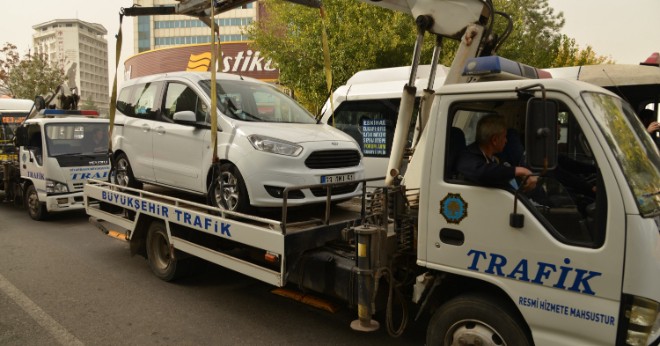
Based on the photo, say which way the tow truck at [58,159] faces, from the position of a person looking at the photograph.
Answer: facing the viewer and to the right of the viewer

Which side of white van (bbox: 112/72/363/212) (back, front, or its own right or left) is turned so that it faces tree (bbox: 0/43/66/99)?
back

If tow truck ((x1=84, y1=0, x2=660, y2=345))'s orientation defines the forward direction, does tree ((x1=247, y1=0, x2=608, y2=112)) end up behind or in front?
behind

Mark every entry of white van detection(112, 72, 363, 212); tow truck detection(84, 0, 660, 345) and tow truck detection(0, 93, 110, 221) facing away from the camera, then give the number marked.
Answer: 0

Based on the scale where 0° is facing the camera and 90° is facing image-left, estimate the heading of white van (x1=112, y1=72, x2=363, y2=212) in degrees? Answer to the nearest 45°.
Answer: approximately 315°

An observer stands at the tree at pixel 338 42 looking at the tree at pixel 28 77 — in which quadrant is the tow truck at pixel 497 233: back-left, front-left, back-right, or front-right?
back-left

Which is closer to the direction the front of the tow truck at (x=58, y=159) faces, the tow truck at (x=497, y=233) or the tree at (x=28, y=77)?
the tow truck

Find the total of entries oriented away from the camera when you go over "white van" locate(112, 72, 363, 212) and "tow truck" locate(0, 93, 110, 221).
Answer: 0

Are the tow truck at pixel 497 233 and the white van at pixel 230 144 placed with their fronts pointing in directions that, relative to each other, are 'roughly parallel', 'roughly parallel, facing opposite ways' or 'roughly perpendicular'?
roughly parallel

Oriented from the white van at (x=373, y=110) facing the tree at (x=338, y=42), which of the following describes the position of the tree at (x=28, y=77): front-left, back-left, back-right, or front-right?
front-left

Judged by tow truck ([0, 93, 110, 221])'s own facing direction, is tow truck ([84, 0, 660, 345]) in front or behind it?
in front

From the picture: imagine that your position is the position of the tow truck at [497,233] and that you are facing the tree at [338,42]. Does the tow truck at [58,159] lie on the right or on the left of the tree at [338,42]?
left

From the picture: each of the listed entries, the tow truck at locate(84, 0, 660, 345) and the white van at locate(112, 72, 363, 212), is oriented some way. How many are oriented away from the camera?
0

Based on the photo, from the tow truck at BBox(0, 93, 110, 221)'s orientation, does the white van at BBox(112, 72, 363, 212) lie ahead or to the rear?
ahead
